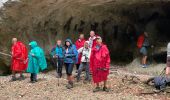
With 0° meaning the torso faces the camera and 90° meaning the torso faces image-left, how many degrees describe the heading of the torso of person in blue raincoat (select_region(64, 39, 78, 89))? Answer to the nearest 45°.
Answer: approximately 45°

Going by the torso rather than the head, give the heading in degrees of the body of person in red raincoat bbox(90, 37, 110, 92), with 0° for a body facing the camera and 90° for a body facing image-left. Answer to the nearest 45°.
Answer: approximately 0°

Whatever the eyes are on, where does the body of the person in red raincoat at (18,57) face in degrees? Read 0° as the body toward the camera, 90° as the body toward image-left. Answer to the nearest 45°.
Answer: approximately 45°

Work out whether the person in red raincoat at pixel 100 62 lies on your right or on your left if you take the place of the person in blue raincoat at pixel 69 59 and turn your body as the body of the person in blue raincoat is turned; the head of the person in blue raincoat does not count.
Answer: on your left

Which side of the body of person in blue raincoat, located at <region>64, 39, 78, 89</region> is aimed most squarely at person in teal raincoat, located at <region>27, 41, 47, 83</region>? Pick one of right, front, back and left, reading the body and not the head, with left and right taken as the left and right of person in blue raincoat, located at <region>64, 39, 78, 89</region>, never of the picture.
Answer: right
